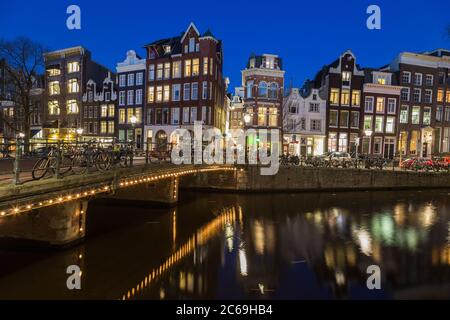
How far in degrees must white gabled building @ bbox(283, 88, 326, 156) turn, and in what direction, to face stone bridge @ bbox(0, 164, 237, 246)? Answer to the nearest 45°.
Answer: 0° — it already faces it

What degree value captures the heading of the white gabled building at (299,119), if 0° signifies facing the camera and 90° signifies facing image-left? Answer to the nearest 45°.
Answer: approximately 0°
